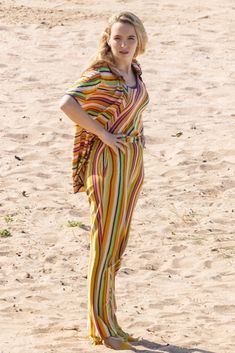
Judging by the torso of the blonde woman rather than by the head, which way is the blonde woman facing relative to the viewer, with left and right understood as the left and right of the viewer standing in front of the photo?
facing the viewer and to the right of the viewer
